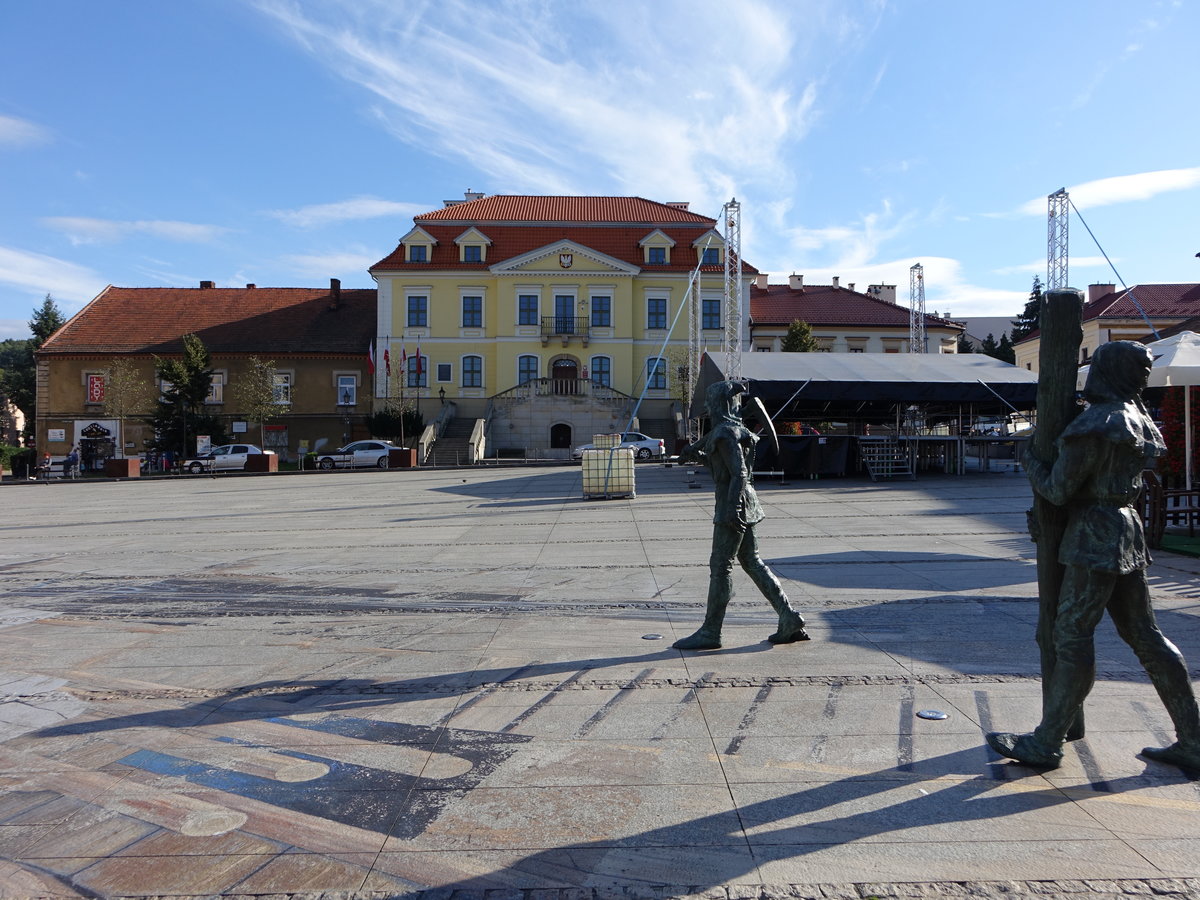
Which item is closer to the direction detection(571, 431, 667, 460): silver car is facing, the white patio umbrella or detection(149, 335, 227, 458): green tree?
the green tree

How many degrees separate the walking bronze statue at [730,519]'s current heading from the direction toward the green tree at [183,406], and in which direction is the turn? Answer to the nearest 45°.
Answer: approximately 45° to its right

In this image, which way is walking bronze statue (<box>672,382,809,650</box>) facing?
to the viewer's left

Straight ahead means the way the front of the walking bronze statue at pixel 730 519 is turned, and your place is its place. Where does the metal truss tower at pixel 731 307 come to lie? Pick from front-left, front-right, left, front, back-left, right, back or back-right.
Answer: right

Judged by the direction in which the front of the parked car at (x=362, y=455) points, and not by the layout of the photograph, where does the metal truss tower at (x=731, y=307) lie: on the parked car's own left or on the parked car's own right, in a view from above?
on the parked car's own left

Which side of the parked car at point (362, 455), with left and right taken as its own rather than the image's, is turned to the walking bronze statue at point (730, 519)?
left

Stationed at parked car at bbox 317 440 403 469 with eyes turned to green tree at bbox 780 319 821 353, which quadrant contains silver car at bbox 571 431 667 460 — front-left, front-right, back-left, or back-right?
front-right

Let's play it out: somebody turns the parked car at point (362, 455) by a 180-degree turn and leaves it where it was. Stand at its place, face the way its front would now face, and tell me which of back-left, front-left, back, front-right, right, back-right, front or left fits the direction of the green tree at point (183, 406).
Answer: back-left

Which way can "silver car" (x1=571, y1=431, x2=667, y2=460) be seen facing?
to the viewer's left

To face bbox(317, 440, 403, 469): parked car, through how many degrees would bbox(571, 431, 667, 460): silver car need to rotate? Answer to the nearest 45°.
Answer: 0° — it already faces it

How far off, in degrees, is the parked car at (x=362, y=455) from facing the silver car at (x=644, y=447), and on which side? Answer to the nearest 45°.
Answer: approximately 180°

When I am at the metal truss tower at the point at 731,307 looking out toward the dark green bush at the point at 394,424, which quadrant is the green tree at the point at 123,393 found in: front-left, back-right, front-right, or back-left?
front-left

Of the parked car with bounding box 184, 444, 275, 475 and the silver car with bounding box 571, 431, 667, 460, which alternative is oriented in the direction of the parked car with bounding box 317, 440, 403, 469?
the silver car

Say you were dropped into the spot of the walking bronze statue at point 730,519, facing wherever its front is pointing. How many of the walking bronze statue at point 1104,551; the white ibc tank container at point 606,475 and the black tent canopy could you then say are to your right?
2

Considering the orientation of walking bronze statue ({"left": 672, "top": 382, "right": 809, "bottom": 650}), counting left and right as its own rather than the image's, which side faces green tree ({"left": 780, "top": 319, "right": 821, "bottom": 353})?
right

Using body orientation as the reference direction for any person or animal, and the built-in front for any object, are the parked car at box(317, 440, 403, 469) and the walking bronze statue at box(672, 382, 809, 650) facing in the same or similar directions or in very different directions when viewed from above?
same or similar directions

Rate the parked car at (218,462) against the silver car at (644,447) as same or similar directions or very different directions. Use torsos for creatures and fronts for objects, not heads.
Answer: same or similar directions

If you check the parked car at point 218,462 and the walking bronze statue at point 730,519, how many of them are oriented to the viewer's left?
2

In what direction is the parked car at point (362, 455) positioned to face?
to the viewer's left

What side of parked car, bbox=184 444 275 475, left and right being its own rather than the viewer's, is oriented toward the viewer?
left
